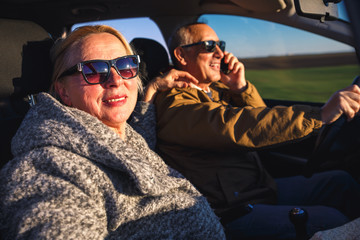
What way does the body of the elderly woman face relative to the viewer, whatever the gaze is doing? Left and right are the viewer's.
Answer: facing the viewer and to the right of the viewer

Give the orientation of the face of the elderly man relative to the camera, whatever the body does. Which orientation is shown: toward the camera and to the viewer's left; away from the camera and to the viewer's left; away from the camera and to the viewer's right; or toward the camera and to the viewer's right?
toward the camera and to the viewer's right

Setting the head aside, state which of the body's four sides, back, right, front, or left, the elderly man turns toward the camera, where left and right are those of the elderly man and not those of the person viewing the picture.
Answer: right

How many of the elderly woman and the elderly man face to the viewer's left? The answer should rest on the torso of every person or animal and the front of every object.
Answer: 0

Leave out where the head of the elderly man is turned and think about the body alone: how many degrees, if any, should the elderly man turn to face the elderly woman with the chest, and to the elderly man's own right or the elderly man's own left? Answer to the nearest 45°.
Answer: approximately 135° to the elderly man's own right

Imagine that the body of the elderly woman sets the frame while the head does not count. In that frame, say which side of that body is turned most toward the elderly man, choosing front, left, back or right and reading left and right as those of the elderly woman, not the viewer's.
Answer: left
